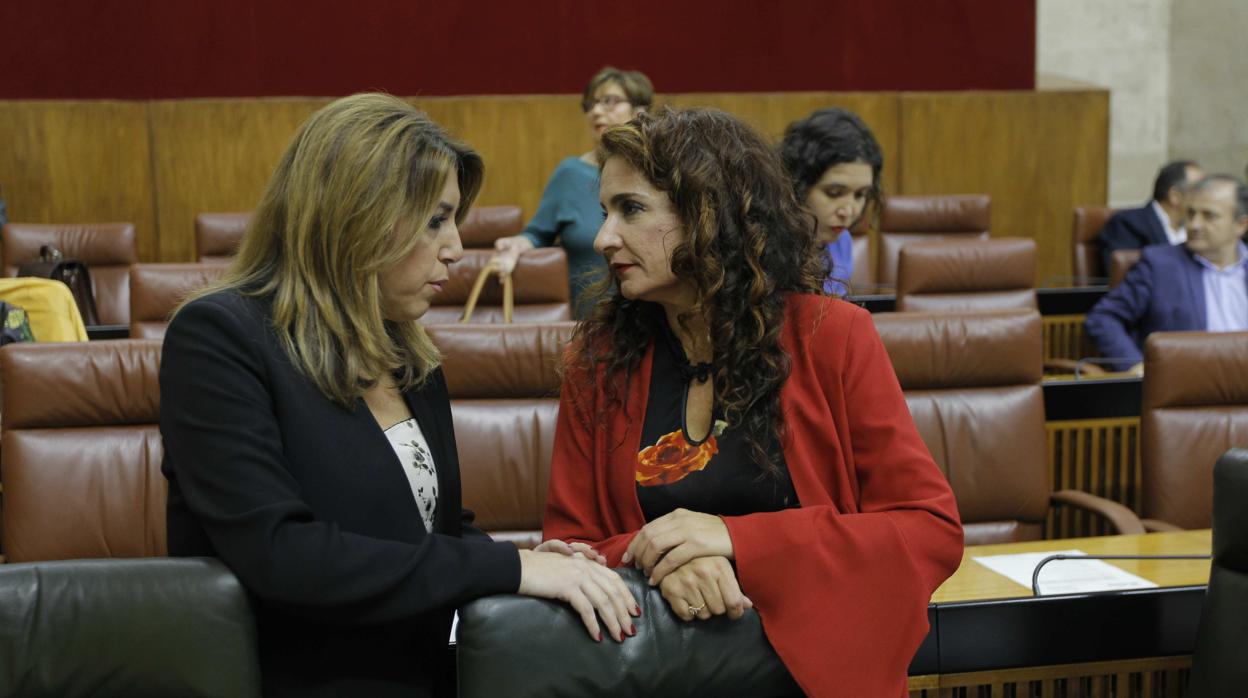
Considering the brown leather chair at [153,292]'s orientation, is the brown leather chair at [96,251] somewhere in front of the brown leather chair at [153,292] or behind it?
behind

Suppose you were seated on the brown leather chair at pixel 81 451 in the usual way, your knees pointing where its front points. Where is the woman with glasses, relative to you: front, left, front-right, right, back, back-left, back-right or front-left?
back-left

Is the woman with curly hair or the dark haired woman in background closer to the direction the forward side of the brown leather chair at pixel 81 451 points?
the woman with curly hair

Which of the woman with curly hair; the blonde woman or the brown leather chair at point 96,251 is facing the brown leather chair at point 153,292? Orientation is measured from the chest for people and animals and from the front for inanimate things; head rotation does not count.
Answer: the brown leather chair at point 96,251

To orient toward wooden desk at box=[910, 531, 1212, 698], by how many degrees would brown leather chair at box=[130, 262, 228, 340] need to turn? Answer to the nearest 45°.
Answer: approximately 45° to its left

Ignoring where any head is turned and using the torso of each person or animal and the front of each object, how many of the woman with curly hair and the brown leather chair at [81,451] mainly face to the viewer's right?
0

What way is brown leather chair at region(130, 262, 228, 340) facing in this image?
toward the camera

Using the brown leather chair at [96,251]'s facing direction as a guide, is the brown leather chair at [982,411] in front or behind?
in front

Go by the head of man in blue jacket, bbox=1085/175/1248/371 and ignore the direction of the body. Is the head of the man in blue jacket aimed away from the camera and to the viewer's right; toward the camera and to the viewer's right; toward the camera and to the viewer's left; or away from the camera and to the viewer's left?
toward the camera and to the viewer's left

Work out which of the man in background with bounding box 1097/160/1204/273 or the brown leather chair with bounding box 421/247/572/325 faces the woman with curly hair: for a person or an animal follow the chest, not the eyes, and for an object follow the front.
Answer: the brown leather chair

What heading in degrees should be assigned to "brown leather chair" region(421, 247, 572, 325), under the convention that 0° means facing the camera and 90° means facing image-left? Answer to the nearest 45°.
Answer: approximately 0°

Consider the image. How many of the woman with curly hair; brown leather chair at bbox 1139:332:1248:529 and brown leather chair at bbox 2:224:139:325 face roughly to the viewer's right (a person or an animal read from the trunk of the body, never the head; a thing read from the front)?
0

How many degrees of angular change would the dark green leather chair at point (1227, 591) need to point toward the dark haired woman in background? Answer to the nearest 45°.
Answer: approximately 135° to its right
